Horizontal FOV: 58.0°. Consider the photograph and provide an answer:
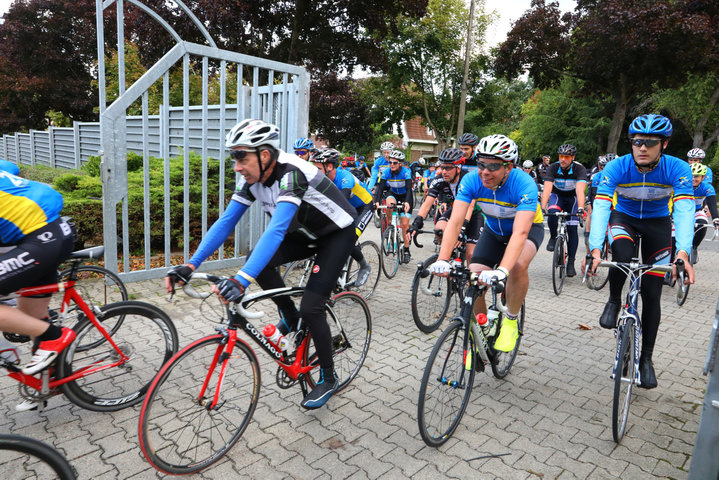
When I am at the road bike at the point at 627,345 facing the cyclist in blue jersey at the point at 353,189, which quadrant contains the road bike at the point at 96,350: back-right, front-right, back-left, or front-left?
front-left

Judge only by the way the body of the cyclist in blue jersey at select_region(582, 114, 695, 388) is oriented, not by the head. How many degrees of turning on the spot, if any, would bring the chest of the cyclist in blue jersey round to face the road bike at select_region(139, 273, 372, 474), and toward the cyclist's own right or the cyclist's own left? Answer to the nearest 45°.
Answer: approximately 45° to the cyclist's own right

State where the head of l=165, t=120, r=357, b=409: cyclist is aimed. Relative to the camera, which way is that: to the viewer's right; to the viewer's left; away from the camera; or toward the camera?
to the viewer's left

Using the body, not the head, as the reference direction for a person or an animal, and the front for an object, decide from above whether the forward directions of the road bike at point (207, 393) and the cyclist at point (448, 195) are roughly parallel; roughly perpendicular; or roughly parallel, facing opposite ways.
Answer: roughly parallel

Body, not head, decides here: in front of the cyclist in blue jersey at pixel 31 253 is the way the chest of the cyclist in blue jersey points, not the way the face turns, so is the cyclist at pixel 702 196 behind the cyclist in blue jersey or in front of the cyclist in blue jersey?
behind

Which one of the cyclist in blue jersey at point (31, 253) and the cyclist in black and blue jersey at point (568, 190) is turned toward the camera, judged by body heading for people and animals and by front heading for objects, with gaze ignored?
the cyclist in black and blue jersey at point (568, 190)

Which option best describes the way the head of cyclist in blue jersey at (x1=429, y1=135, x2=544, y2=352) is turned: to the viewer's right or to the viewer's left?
to the viewer's left

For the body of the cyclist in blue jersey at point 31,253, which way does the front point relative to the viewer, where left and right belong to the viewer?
facing to the left of the viewer

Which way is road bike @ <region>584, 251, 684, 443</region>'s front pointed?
toward the camera

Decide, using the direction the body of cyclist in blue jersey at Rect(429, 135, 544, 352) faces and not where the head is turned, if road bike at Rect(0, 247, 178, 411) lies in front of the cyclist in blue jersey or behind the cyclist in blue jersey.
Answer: in front

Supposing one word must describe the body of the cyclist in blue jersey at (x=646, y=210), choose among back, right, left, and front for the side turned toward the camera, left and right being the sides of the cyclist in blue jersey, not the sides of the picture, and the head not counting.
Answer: front

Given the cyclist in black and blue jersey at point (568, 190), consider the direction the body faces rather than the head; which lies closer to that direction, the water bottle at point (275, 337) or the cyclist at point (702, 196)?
the water bottle

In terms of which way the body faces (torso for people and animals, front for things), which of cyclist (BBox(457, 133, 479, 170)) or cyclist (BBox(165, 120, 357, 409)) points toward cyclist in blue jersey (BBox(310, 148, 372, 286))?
cyclist (BBox(457, 133, 479, 170))

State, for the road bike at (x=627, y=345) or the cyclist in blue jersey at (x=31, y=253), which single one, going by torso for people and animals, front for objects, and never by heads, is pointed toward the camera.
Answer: the road bike

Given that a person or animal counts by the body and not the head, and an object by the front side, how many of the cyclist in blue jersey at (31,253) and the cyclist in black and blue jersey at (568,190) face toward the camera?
1

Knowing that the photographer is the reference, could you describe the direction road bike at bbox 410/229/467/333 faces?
facing the viewer and to the left of the viewer
